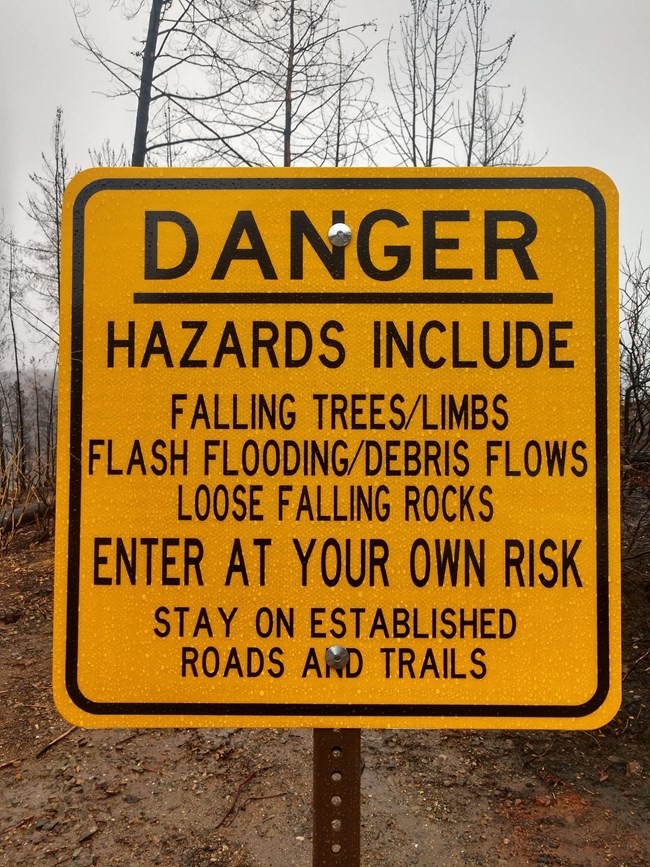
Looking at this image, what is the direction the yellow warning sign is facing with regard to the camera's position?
facing the viewer
